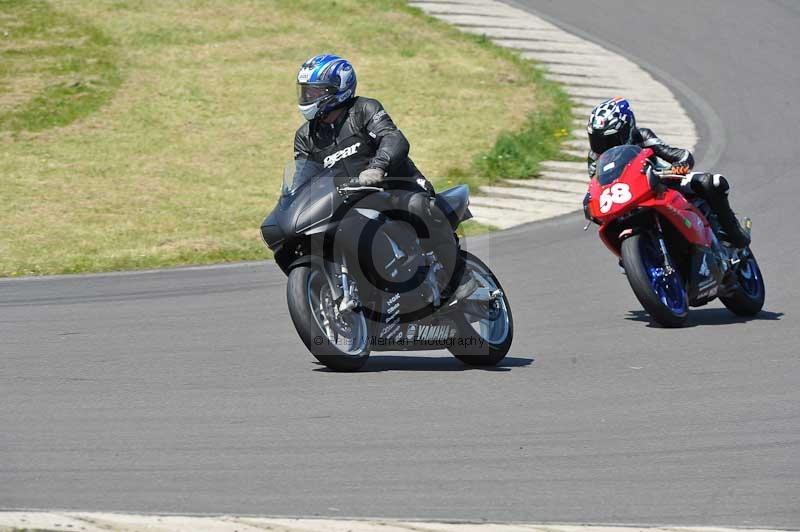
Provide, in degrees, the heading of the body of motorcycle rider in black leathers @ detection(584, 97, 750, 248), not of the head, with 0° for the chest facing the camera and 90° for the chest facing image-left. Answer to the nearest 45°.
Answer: approximately 45°

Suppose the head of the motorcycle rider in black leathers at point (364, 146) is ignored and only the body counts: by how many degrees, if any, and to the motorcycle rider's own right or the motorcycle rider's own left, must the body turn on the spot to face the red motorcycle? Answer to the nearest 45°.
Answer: approximately 180°

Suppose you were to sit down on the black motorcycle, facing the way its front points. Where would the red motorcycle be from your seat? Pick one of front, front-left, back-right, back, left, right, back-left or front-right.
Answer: back

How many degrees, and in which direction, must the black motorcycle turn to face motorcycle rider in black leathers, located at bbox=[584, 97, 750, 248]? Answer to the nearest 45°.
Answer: approximately 180°
